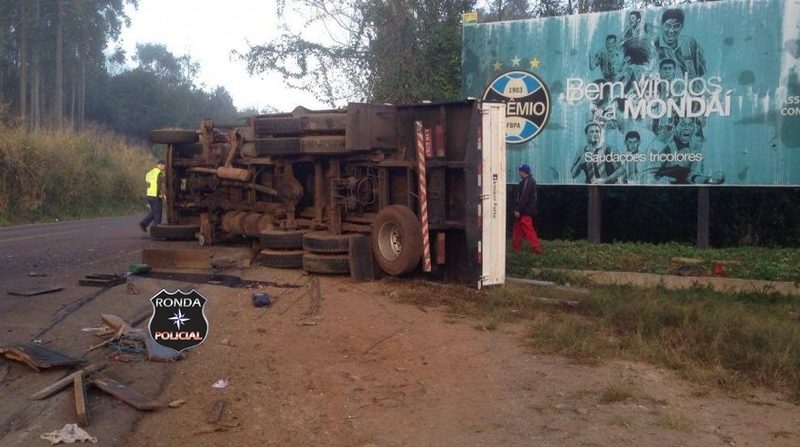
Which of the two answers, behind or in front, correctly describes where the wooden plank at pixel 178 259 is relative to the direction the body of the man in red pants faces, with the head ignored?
in front

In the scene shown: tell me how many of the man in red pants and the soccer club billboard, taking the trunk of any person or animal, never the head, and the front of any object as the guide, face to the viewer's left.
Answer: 1

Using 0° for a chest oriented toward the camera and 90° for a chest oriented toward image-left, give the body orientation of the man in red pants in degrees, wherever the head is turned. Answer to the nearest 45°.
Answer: approximately 90°

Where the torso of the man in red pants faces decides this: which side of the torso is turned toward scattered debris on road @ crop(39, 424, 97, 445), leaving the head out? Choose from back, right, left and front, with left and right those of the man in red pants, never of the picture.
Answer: left

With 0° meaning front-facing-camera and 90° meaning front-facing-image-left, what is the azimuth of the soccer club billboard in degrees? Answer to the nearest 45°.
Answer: approximately 0°

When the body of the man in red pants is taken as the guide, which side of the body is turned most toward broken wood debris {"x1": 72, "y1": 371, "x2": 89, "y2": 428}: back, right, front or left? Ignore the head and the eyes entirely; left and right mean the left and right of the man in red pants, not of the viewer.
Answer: left

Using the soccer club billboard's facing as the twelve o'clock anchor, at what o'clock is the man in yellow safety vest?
The man in yellow safety vest is roughly at 3 o'clock from the soccer club billboard.

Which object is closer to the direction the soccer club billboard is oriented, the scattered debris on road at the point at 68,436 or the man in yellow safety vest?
the scattered debris on road

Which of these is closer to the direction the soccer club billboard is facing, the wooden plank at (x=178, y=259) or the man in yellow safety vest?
the wooden plank

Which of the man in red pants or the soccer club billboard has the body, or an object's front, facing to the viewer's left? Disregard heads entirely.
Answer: the man in red pants

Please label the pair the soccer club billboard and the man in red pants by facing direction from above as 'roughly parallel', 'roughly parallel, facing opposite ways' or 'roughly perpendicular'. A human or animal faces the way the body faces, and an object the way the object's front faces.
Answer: roughly perpendicular
